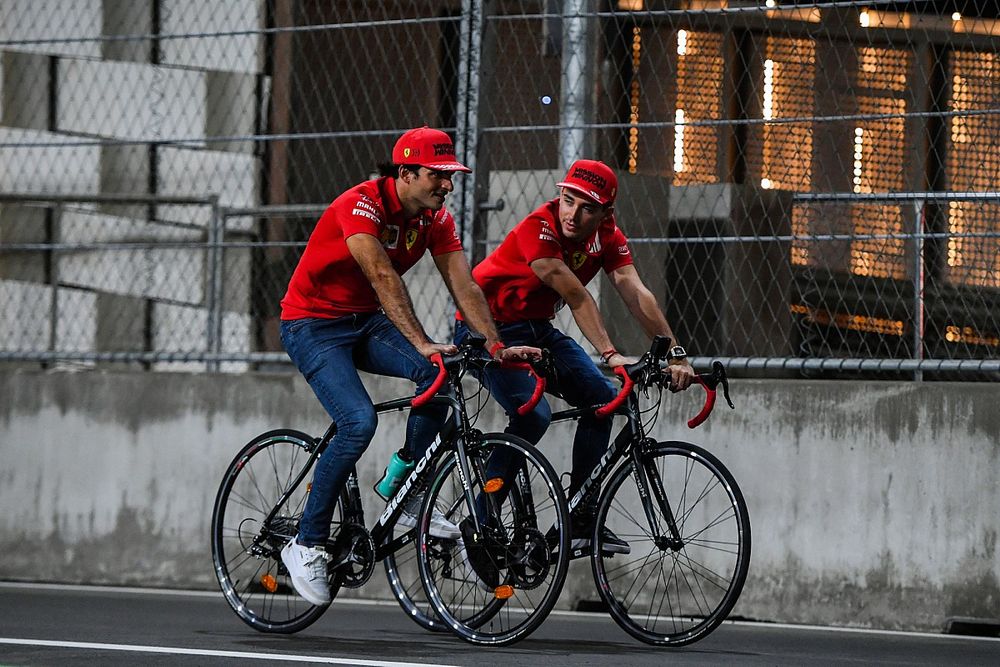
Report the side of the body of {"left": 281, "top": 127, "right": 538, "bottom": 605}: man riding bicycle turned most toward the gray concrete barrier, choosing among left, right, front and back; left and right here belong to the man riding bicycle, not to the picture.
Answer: left

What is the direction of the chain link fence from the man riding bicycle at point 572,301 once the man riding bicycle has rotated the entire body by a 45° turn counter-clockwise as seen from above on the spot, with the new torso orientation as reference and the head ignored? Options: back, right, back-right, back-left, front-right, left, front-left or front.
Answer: left

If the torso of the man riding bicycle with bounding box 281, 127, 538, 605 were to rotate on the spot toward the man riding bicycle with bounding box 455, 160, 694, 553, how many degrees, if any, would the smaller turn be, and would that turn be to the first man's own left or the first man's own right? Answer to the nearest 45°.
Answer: approximately 45° to the first man's own left

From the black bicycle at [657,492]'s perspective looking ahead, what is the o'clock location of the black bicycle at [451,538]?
the black bicycle at [451,538] is roughly at 4 o'clock from the black bicycle at [657,492].

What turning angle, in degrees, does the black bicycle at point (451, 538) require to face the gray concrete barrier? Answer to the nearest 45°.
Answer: approximately 90° to its left

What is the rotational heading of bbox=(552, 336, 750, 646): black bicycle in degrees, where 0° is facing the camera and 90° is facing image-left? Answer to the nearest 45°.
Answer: approximately 315°

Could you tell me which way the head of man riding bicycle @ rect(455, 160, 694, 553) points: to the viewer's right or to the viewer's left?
to the viewer's left

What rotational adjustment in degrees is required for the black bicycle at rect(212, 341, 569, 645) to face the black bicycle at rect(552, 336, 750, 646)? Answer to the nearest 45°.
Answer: approximately 45° to its left

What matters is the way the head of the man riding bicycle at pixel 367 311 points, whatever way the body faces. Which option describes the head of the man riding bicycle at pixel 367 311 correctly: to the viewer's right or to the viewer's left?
to the viewer's right

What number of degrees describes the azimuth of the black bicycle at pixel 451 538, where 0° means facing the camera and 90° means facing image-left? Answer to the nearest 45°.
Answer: approximately 315°

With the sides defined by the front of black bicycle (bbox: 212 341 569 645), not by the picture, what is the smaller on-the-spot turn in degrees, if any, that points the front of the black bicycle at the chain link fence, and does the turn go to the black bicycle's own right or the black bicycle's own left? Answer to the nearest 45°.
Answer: approximately 135° to the black bicycle's own left

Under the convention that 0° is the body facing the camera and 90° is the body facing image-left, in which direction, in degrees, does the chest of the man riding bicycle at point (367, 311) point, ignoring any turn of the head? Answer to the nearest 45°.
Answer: approximately 315°
